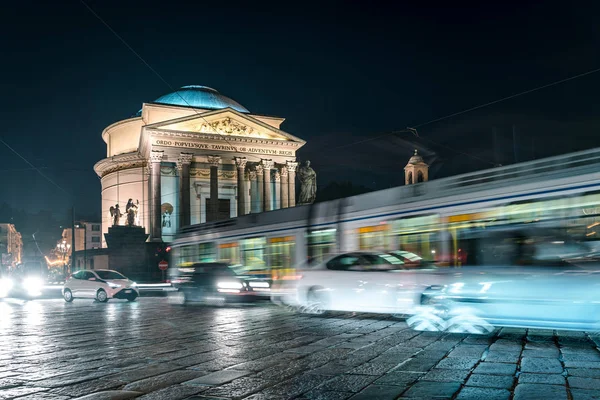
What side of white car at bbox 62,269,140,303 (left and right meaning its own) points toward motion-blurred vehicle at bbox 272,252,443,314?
front

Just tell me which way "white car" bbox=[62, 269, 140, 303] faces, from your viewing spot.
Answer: facing the viewer and to the right of the viewer

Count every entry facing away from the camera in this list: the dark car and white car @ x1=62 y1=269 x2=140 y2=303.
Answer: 0

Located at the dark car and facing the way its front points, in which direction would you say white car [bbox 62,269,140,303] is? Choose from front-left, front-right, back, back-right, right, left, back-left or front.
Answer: back

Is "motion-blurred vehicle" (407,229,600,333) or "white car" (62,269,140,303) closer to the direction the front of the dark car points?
the motion-blurred vehicle

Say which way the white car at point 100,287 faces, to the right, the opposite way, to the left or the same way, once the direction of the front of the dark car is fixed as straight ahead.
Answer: the same way

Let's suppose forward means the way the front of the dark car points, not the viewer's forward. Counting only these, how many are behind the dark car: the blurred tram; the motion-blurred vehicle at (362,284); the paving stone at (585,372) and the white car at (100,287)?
1

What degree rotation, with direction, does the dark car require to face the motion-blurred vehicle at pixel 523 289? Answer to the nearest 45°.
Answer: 0° — it already faces it

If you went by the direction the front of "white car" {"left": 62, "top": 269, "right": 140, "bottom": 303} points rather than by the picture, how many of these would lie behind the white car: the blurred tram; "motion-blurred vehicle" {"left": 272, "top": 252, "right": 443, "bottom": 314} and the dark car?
0

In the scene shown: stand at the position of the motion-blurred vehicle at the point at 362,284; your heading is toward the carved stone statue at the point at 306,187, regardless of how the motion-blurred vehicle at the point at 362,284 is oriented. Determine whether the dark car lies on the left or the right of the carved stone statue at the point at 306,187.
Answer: left

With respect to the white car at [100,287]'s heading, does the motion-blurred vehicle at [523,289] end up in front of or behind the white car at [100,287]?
in front

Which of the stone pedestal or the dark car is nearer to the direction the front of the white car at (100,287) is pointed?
the dark car

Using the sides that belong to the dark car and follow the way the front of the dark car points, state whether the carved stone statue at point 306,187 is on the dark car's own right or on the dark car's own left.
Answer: on the dark car's own left

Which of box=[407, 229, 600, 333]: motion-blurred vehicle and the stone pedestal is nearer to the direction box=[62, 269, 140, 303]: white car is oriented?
the motion-blurred vehicle
